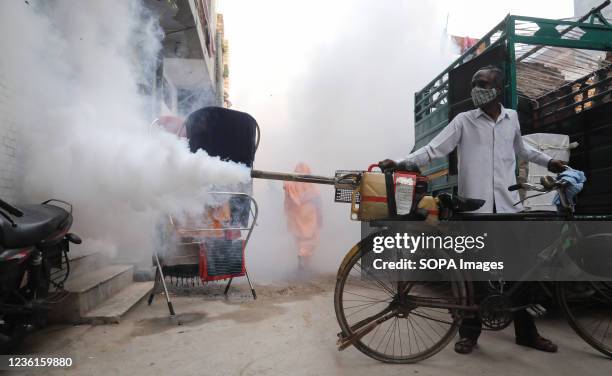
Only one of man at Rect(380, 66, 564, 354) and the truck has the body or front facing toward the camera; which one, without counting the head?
the man

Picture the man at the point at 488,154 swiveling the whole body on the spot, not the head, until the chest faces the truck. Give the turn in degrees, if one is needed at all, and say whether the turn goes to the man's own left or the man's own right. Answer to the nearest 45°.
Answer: approximately 180°

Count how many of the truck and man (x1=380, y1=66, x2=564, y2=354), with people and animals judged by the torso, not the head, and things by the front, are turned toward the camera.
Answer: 1

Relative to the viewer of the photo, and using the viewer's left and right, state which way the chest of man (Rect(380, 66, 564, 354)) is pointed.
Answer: facing the viewer

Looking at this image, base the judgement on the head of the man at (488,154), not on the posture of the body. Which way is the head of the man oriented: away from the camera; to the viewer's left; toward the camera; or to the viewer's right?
toward the camera

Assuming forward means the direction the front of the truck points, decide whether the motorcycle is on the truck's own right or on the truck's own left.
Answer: on the truck's own left

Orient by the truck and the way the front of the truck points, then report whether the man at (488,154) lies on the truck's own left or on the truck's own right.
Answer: on the truck's own left

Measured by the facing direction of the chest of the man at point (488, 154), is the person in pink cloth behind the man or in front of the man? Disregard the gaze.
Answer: behind

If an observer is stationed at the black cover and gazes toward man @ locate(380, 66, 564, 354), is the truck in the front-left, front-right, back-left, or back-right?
front-left

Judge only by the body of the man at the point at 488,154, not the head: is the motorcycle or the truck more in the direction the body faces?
the motorcycle
